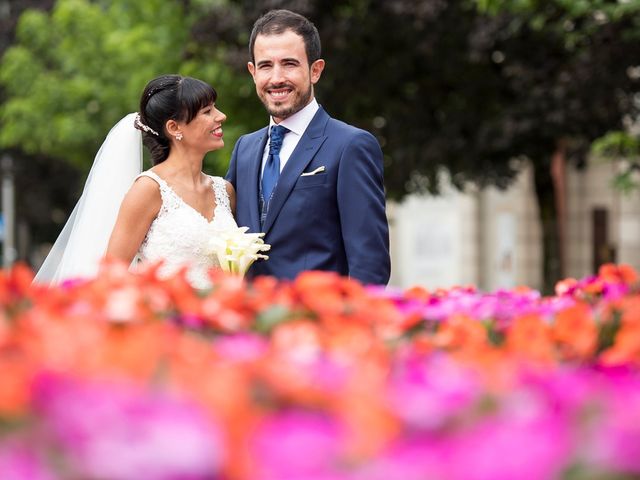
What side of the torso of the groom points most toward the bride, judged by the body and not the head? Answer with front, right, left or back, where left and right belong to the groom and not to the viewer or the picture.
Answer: right

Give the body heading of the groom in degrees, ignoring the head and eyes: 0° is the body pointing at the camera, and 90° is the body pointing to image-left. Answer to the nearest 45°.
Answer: approximately 45°

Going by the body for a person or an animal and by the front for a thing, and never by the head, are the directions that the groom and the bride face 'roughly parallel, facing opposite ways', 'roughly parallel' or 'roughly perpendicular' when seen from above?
roughly perpendicular

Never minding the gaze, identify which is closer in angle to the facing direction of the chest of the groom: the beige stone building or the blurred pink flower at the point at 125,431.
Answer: the blurred pink flower

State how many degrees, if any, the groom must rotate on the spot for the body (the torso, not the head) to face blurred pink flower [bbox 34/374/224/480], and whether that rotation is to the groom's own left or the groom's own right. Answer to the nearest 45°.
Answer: approximately 45° to the groom's own left

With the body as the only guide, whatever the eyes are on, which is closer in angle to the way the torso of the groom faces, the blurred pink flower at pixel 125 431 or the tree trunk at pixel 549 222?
the blurred pink flower

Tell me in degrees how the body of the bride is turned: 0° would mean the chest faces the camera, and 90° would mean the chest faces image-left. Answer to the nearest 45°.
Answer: approximately 315°

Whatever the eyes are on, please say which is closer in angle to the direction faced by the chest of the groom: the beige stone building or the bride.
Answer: the bride

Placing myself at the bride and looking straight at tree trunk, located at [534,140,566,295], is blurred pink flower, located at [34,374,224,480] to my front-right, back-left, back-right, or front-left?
back-right

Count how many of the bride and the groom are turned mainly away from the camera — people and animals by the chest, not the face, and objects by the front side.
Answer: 0

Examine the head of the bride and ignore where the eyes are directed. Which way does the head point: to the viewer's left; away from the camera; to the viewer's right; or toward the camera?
to the viewer's right

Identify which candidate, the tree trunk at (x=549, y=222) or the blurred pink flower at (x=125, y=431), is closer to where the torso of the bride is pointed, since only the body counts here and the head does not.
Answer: the blurred pink flower

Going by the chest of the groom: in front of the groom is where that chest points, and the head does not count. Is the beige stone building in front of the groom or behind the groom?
behind
